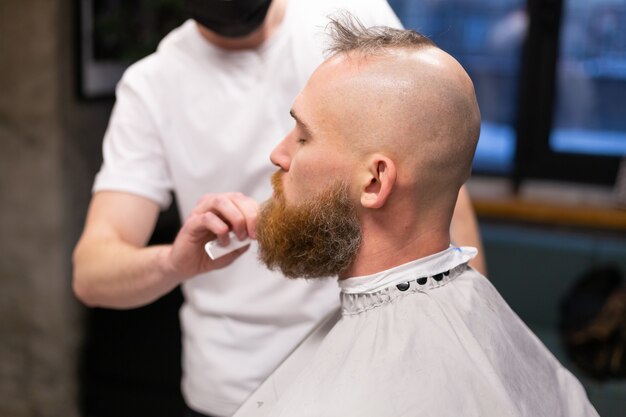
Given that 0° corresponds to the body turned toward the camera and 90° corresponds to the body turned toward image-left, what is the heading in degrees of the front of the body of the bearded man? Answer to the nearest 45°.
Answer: approximately 90°

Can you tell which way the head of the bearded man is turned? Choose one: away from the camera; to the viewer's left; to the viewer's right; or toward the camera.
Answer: to the viewer's left
